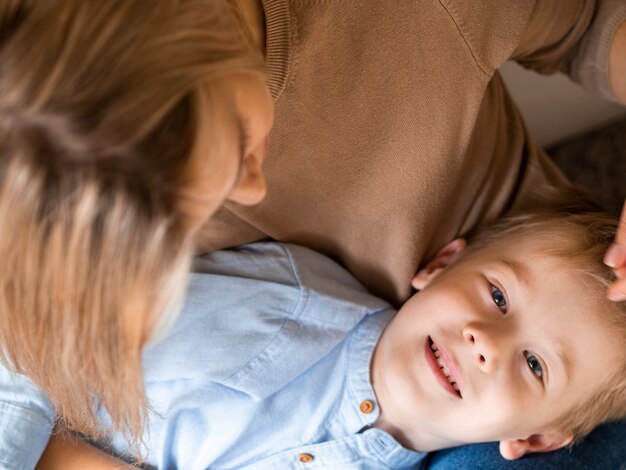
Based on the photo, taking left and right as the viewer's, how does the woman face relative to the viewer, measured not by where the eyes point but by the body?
facing the viewer
